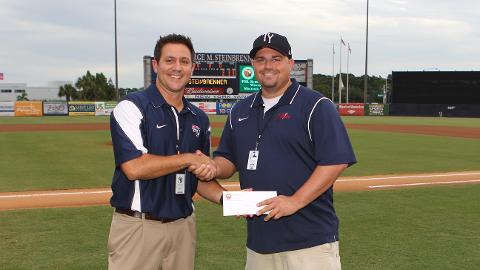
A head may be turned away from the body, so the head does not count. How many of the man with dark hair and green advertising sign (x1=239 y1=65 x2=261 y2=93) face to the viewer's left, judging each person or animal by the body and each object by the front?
0

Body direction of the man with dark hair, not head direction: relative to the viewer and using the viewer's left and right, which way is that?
facing the viewer and to the right of the viewer

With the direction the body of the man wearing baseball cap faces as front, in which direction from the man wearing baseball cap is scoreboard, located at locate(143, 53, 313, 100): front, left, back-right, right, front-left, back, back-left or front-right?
back-right

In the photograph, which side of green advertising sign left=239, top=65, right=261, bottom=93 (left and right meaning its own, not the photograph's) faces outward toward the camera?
front

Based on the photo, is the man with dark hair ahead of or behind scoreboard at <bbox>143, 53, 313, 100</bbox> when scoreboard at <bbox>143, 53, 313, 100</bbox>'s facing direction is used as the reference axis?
ahead

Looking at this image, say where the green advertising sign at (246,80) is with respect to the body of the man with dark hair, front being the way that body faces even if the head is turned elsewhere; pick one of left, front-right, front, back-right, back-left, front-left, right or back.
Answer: back-left

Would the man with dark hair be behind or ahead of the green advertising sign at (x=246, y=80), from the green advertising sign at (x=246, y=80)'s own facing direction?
ahead

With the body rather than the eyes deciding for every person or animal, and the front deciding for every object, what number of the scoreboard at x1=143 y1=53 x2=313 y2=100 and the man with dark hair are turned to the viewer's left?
0
